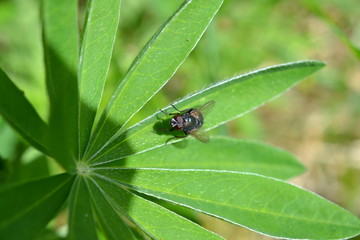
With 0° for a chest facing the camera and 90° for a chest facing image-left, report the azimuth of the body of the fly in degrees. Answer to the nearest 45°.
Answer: approximately 90°
